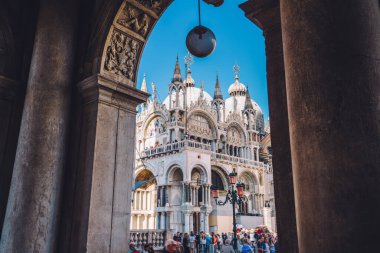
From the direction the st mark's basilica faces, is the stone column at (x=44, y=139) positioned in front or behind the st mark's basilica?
in front

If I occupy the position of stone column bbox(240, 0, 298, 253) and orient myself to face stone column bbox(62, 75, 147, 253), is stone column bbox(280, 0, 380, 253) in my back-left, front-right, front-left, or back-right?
back-left

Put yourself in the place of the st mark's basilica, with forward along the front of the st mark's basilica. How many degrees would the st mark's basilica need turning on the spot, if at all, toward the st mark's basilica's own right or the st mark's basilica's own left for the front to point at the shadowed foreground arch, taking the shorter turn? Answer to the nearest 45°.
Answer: approximately 45° to the st mark's basilica's own left

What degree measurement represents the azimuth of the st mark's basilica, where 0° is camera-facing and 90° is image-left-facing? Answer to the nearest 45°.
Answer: approximately 45°

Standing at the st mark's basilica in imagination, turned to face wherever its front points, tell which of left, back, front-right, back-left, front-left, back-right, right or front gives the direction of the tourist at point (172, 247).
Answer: front-left

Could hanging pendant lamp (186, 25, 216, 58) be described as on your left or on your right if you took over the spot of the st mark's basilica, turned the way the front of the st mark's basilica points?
on your left

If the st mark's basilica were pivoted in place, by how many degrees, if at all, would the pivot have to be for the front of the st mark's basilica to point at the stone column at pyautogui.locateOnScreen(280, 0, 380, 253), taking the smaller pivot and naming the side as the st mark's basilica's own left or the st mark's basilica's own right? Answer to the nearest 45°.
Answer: approximately 45° to the st mark's basilica's own left

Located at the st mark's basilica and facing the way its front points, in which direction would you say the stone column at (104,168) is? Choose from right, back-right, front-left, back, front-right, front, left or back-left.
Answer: front-left

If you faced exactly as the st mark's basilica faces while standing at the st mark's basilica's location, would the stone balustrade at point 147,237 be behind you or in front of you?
in front

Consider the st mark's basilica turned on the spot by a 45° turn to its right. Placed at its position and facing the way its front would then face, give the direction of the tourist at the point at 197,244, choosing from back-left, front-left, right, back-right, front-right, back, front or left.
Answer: left
